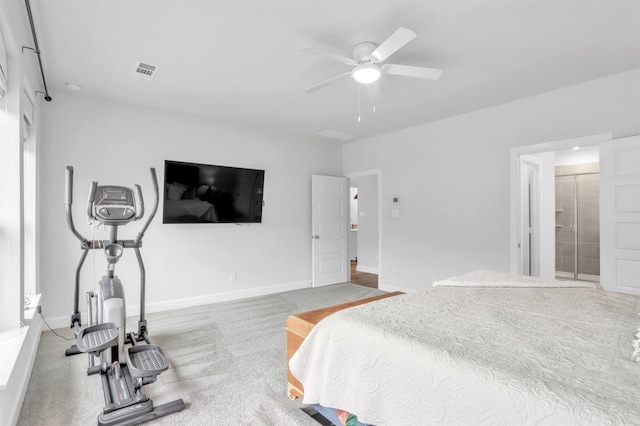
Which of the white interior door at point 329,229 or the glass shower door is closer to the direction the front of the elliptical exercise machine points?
the white interior door

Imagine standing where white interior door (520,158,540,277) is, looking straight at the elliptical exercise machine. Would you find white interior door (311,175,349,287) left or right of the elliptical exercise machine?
right

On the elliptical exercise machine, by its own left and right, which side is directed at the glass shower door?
right

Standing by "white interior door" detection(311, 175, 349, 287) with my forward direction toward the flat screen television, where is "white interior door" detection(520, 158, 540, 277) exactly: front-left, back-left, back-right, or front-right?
back-left

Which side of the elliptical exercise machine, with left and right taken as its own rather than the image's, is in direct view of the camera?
back

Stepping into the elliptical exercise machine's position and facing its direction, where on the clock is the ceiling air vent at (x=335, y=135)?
The ceiling air vent is roughly at 2 o'clock from the elliptical exercise machine.

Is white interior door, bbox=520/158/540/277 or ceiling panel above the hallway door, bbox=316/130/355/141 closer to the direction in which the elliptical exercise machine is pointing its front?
the ceiling panel above the hallway door

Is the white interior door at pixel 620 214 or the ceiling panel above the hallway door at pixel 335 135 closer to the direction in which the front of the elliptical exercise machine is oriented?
the ceiling panel above the hallway door

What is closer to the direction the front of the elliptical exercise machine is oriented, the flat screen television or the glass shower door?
the flat screen television

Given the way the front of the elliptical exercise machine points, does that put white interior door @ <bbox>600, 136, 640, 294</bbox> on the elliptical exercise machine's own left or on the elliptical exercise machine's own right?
on the elliptical exercise machine's own right

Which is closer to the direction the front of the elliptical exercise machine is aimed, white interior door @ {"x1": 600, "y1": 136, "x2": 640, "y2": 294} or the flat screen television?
the flat screen television

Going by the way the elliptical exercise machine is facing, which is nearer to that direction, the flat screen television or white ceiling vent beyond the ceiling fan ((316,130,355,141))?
the flat screen television

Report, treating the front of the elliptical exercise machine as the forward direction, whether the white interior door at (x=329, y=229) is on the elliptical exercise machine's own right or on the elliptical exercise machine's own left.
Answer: on the elliptical exercise machine's own right

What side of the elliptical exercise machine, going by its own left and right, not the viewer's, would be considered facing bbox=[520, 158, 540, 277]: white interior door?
right
